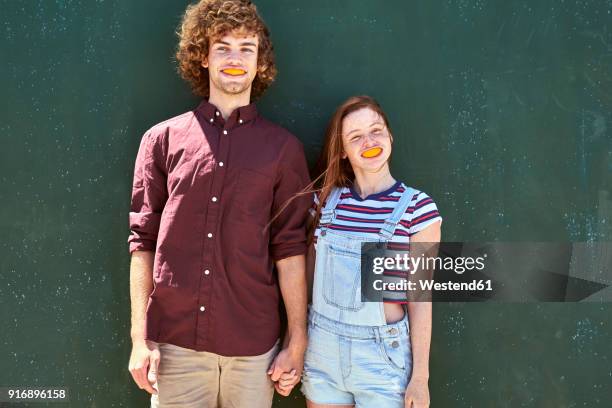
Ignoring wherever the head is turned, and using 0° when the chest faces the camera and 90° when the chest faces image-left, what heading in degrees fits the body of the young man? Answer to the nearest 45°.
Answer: approximately 0°
